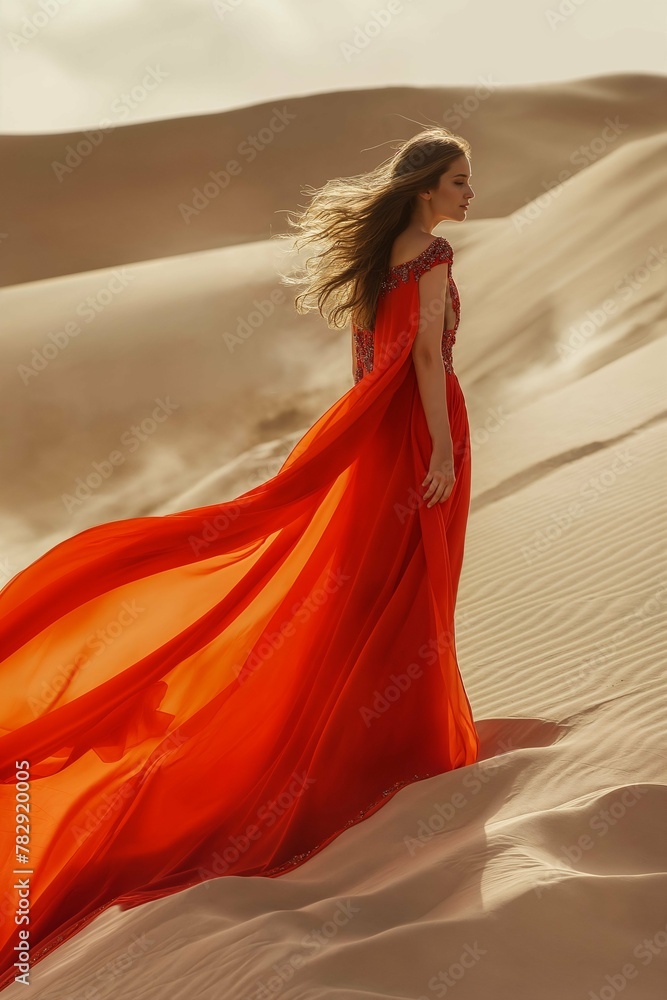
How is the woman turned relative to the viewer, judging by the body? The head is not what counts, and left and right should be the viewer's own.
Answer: facing away from the viewer and to the right of the viewer

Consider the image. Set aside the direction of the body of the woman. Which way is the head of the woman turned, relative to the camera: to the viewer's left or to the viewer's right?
to the viewer's right
